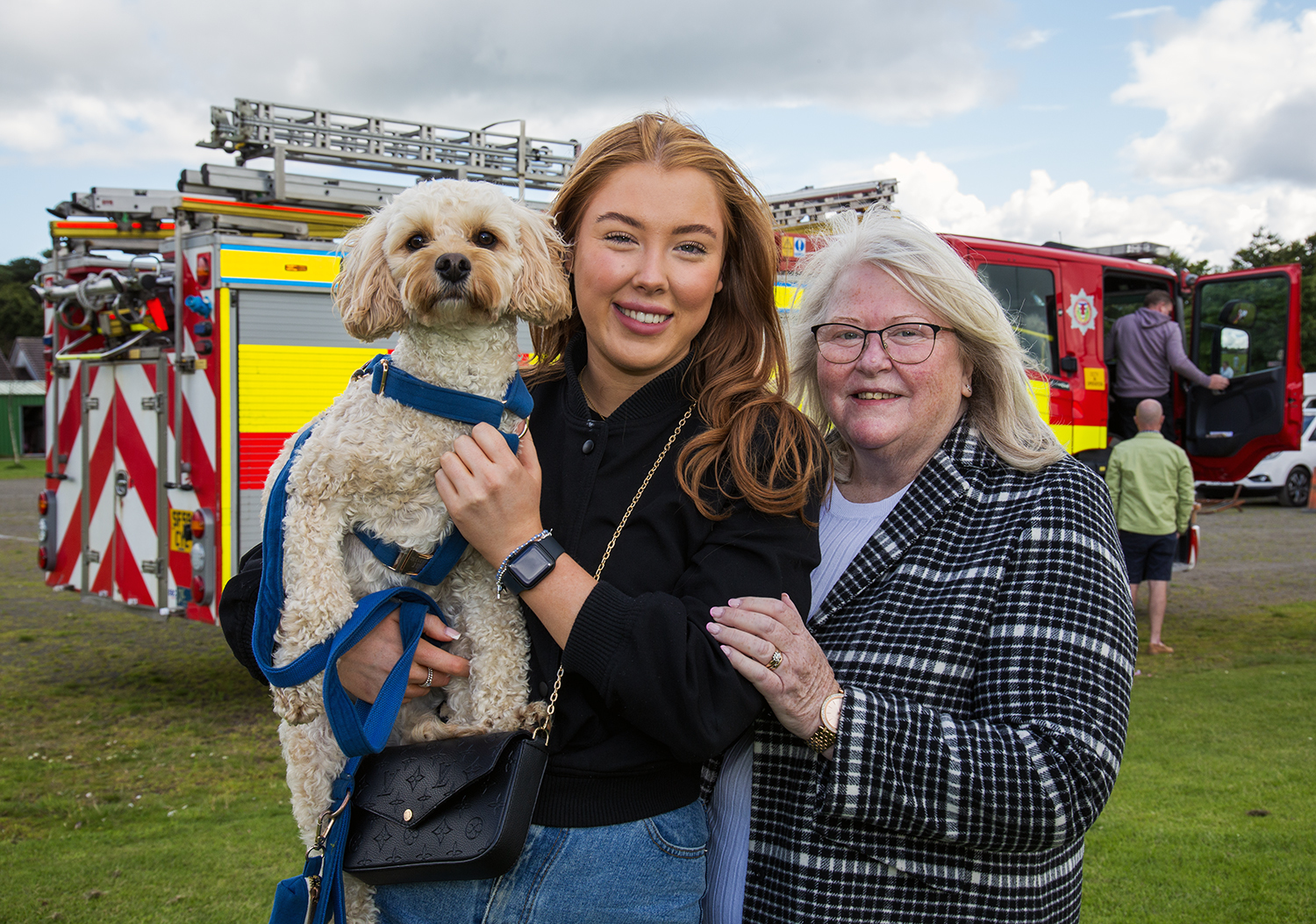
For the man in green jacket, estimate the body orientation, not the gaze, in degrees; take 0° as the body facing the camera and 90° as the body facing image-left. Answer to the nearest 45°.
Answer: approximately 180°

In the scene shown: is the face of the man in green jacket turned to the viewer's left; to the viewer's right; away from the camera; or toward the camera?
away from the camera

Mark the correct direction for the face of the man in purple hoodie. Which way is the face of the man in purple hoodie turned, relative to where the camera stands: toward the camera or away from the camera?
away from the camera

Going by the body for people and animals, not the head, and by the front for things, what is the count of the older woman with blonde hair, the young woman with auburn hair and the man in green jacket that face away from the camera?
1

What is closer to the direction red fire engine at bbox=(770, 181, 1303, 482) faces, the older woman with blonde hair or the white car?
the white car

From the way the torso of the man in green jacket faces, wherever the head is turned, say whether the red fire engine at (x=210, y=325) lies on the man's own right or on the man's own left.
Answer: on the man's own left

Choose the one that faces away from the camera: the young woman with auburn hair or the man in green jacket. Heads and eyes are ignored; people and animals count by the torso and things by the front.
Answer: the man in green jacket

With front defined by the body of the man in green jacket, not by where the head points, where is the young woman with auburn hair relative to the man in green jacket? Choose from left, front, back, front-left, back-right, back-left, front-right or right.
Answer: back

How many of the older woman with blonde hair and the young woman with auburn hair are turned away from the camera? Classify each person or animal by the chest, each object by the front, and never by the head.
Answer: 0

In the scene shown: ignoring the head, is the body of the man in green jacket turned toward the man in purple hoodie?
yes

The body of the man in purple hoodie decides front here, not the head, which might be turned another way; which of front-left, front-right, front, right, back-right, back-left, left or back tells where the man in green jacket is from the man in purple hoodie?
back-right

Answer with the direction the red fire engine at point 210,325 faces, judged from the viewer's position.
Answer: facing away from the viewer and to the right of the viewer
